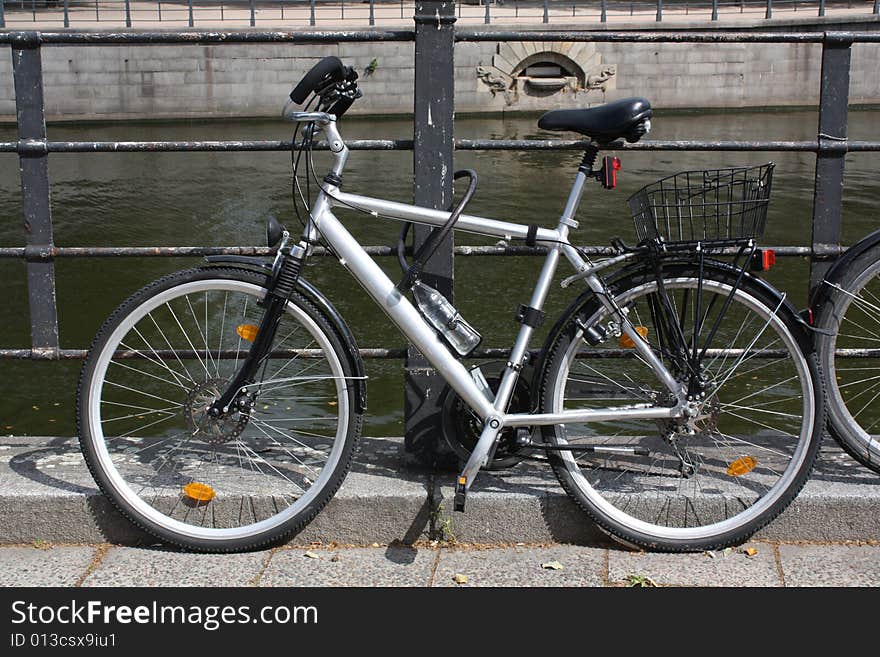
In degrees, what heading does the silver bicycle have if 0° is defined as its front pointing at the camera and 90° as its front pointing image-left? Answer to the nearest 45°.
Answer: approximately 90°

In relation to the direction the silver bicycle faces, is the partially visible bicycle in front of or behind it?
behind
